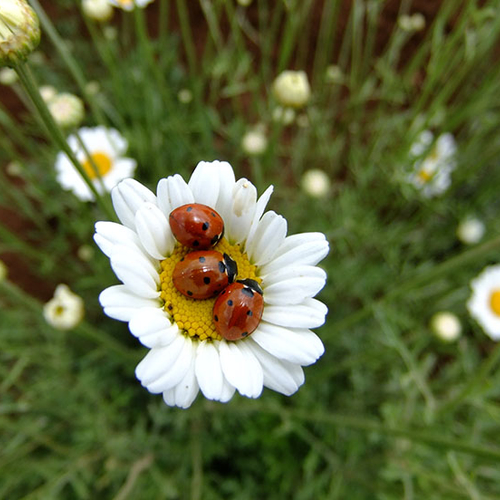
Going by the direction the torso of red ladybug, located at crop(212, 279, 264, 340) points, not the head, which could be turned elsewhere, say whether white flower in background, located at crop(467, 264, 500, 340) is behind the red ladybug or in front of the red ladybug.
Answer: in front

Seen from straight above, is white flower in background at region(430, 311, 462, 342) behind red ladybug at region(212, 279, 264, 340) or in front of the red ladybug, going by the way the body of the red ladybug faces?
in front

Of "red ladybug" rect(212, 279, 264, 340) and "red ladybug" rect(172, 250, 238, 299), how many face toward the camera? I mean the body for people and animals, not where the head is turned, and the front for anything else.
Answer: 0

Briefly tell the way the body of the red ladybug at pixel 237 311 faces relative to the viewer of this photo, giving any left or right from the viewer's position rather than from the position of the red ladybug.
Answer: facing away from the viewer and to the right of the viewer

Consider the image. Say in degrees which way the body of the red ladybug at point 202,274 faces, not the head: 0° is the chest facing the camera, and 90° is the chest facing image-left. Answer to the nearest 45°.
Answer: approximately 270°

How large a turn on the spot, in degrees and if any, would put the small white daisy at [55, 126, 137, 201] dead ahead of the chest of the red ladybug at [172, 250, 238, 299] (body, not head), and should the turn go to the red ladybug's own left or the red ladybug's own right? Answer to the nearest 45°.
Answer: approximately 135° to the red ladybug's own left

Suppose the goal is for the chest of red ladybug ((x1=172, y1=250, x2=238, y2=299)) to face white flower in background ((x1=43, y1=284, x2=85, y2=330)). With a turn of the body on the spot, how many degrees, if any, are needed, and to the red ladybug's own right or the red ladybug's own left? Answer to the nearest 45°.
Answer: approximately 135° to the red ladybug's own left
